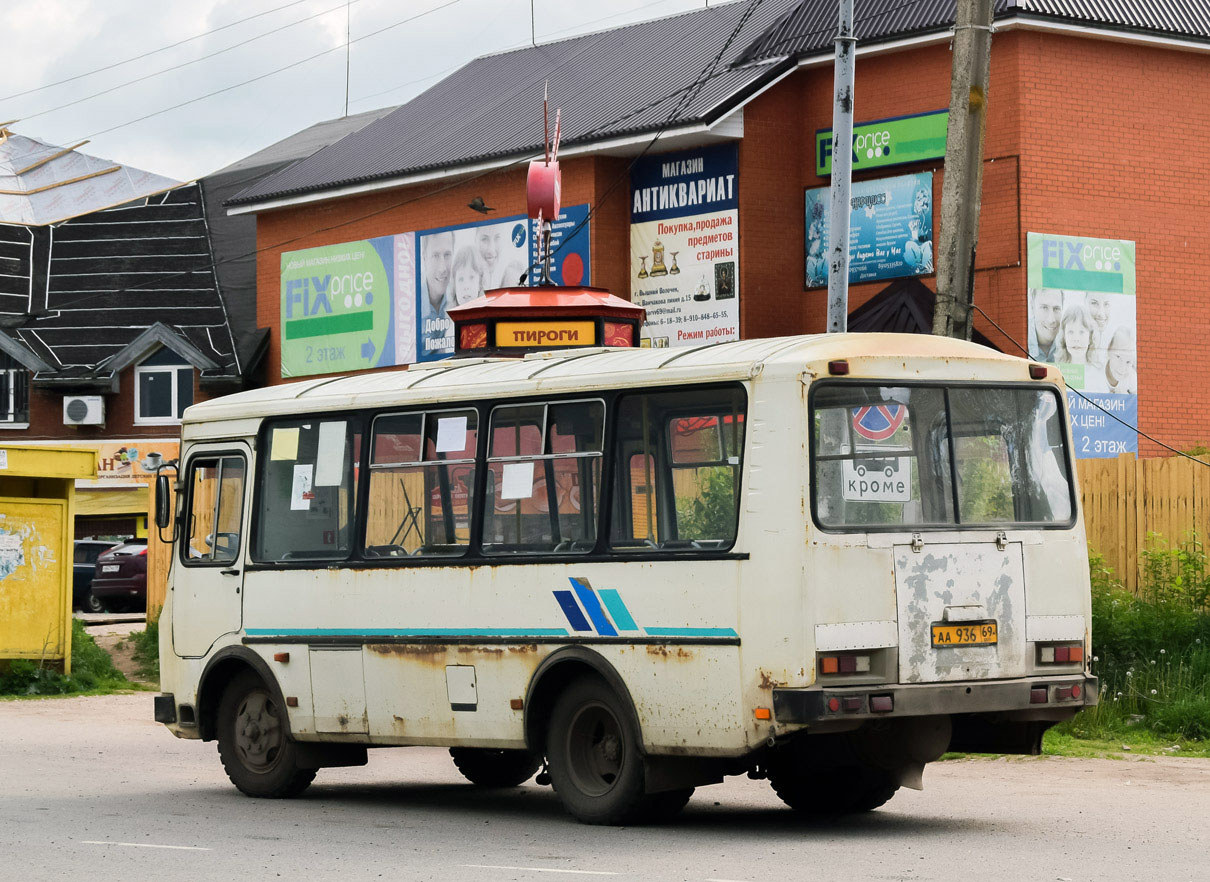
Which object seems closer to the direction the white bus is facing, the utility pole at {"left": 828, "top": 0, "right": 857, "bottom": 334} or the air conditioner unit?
the air conditioner unit

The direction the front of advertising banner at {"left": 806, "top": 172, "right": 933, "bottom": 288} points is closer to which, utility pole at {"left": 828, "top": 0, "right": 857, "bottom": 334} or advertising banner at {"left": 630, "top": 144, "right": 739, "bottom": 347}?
the utility pole

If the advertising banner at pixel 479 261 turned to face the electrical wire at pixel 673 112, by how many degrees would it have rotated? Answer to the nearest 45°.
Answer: approximately 90° to its left

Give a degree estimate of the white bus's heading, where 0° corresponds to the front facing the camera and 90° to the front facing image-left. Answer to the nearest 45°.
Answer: approximately 135°

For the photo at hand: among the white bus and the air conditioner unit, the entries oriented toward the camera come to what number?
1

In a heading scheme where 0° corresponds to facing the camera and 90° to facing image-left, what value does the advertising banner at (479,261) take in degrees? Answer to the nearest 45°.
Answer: approximately 45°

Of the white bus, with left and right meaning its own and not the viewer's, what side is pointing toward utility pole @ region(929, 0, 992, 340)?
right

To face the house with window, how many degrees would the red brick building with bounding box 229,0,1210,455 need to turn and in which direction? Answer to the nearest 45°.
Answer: approximately 90° to its right

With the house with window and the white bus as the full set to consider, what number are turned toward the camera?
1
